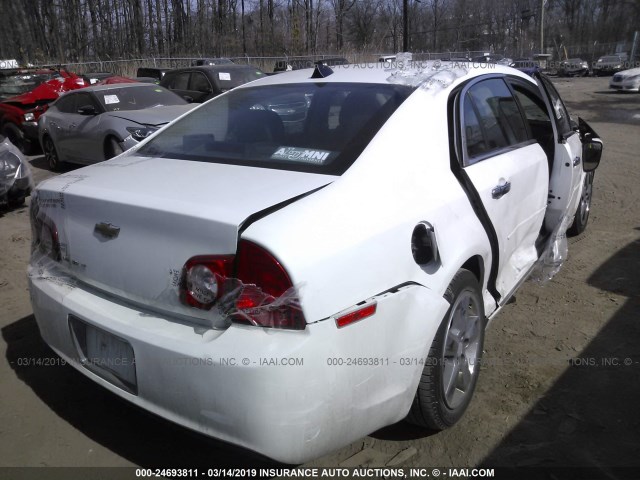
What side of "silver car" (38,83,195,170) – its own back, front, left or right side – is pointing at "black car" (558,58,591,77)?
left

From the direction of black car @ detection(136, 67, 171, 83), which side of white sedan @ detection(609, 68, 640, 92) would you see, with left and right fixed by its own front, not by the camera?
front

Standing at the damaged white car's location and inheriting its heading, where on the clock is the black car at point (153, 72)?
The black car is roughly at 10 o'clock from the damaged white car.

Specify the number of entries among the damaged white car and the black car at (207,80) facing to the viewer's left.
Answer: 0

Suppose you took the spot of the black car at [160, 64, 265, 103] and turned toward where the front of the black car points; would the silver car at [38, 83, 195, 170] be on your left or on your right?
on your right

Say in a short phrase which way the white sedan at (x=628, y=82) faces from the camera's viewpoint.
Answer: facing the viewer and to the left of the viewer

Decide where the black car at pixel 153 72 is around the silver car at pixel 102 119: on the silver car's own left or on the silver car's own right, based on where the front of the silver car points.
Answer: on the silver car's own left

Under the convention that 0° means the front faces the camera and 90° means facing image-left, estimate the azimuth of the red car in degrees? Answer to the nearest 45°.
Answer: approximately 315°

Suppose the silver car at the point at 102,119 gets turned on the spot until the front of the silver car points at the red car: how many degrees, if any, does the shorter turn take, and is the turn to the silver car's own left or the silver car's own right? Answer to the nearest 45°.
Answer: approximately 135° to the silver car's own left

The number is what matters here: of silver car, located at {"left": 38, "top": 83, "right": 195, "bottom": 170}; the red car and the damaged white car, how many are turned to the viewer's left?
0

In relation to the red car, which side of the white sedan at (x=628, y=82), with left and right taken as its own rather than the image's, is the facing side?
front

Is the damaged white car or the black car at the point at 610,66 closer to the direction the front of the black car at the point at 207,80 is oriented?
the damaged white car

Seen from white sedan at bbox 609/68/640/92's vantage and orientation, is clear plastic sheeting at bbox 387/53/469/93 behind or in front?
in front

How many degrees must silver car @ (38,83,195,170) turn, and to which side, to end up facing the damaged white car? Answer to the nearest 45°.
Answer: approximately 45° to its right

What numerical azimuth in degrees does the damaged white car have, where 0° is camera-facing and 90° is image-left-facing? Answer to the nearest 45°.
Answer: approximately 225°

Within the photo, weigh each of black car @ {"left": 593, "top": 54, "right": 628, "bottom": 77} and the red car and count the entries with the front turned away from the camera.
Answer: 0

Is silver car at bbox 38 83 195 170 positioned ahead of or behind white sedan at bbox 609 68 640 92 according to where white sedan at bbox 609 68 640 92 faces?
ahead
